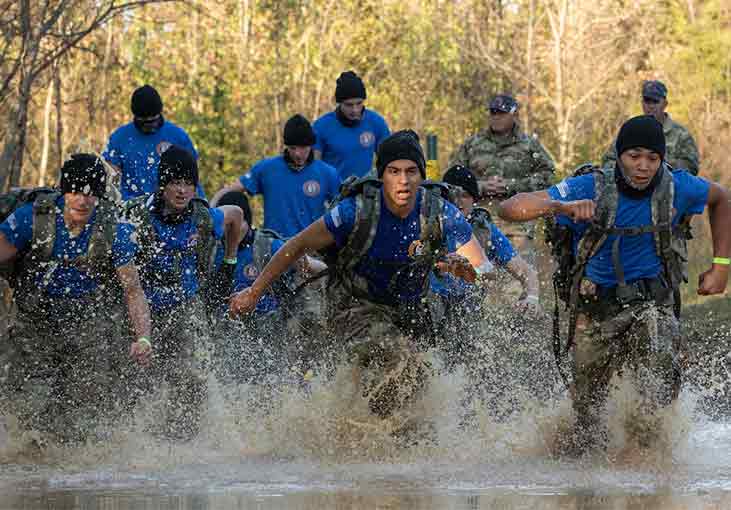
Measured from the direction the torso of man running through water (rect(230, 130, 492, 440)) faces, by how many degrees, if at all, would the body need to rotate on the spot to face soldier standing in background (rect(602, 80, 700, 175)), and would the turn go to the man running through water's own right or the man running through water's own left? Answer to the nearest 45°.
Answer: approximately 135° to the man running through water's own left

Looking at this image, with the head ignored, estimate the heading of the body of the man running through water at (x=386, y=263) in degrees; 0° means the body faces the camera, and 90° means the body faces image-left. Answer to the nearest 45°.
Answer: approximately 0°
